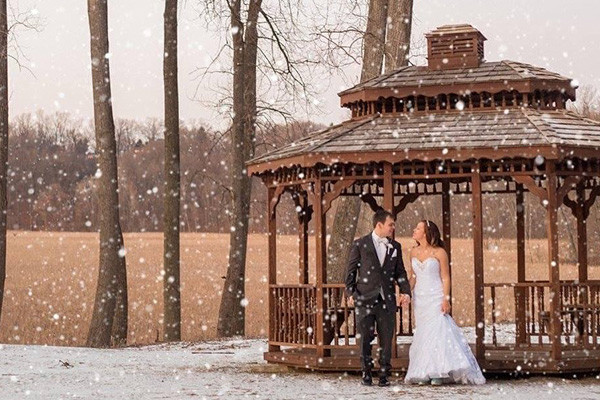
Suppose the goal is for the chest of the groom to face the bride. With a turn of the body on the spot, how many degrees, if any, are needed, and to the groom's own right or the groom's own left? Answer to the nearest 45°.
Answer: approximately 135° to the groom's own left

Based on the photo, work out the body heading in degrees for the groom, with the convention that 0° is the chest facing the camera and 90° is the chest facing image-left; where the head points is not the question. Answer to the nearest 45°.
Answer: approximately 0°

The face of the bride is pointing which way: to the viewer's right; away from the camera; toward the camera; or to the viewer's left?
to the viewer's left

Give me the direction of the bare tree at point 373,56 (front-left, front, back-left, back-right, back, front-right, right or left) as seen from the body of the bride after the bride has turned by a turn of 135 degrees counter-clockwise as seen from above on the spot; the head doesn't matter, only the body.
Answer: left

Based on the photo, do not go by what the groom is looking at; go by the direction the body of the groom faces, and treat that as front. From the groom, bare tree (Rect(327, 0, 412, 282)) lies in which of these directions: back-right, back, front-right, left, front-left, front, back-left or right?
back
